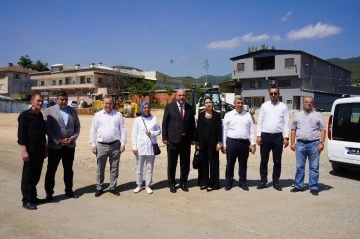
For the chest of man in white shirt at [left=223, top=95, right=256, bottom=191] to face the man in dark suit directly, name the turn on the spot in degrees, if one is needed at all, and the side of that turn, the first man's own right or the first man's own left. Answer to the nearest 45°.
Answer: approximately 90° to the first man's own right

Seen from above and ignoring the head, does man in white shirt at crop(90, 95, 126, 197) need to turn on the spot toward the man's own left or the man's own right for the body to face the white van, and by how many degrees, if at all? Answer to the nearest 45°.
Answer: approximately 90° to the man's own left

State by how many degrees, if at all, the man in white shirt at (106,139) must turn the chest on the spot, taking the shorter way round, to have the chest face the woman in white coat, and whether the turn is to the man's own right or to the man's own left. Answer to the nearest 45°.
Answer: approximately 90° to the man's own left

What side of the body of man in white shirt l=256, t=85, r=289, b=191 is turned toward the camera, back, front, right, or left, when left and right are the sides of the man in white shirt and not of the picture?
front

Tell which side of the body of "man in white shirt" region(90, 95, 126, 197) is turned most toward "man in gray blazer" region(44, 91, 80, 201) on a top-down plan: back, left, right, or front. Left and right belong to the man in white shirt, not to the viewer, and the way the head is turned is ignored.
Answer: right

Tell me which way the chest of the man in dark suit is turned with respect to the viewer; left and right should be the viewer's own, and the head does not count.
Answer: facing the viewer

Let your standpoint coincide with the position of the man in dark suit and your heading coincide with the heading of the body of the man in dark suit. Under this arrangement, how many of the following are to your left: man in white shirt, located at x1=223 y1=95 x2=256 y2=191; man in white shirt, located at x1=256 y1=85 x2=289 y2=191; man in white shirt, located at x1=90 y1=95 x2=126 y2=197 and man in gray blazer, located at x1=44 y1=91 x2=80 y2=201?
2
